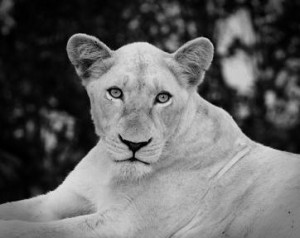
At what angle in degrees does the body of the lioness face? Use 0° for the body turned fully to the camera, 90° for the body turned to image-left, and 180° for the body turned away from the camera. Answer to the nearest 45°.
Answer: approximately 45°
